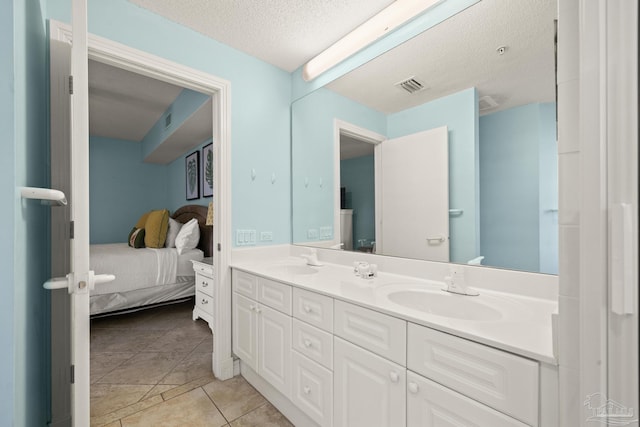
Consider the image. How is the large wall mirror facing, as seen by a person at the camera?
facing the viewer and to the left of the viewer

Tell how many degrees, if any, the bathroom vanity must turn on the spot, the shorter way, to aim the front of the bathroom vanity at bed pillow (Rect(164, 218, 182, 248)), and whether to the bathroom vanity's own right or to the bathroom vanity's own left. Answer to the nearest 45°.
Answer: approximately 90° to the bathroom vanity's own right

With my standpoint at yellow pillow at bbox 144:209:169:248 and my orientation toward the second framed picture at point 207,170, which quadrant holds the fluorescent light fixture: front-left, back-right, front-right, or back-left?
front-right

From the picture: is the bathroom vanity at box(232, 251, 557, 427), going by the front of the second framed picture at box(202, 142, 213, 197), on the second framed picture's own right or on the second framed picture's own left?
on the second framed picture's own left

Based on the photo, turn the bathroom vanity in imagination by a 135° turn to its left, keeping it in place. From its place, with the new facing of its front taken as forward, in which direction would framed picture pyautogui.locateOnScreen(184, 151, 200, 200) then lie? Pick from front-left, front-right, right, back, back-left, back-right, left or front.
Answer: back-left

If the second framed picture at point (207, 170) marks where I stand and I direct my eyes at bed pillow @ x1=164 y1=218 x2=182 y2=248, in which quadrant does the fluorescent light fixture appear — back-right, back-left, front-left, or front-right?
back-left

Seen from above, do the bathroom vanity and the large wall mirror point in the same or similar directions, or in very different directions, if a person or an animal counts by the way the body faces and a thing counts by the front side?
same or similar directions

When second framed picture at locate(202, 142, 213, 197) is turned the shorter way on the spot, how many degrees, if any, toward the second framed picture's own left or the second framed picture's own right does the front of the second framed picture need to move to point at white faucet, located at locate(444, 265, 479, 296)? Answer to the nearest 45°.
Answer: approximately 90° to the second framed picture's own left

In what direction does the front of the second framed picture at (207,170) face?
to the viewer's left

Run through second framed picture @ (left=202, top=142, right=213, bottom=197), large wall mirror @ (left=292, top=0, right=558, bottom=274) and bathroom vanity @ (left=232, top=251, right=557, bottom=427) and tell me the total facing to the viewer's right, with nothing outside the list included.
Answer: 0

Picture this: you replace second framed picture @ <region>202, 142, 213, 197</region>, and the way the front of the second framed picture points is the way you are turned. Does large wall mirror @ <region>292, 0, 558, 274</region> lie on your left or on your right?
on your left

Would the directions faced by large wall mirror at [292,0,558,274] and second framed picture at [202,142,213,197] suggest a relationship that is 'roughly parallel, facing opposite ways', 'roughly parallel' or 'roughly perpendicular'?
roughly parallel

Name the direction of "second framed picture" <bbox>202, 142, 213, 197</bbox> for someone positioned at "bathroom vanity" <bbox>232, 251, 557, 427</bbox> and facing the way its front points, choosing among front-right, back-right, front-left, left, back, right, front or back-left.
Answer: right
